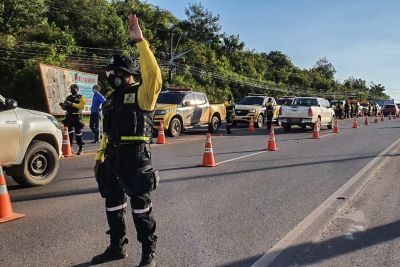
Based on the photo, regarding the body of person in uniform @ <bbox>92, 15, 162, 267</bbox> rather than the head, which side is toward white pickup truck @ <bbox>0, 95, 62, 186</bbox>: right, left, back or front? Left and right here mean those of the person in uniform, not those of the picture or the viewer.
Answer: right

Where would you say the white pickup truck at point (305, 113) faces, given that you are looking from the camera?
facing away from the viewer and to the right of the viewer

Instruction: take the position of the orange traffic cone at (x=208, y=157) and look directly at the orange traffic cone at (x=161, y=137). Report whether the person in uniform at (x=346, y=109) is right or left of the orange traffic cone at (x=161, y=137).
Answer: right

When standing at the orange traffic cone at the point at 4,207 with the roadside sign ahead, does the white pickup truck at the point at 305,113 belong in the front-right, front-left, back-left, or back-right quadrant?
front-right

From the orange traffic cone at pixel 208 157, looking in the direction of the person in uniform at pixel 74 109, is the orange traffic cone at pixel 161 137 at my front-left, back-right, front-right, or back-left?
front-right

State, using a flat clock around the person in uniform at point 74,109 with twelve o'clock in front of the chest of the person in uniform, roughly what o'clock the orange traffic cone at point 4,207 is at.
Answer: The orange traffic cone is roughly at 11 o'clock from the person in uniform.

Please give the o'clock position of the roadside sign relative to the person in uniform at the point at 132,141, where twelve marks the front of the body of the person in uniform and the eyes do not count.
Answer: The roadside sign is roughly at 4 o'clock from the person in uniform.

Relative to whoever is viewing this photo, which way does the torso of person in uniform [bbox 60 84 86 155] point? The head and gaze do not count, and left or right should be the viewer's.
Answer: facing the viewer and to the left of the viewer

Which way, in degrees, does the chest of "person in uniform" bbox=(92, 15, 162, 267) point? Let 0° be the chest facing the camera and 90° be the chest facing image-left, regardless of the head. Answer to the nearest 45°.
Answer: approximately 45°

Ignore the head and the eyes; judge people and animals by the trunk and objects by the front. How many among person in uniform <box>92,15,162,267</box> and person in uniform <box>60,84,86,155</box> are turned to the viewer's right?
0

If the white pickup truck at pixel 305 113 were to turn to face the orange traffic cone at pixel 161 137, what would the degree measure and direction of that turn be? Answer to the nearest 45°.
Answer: approximately 180°
